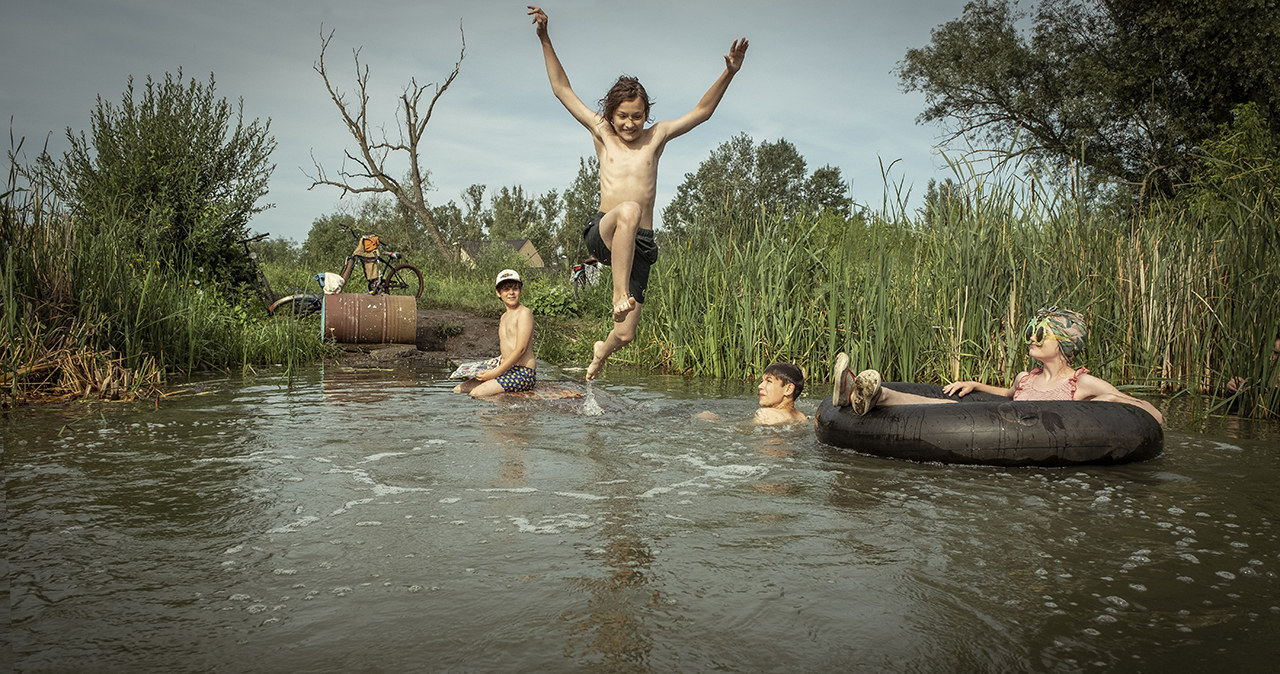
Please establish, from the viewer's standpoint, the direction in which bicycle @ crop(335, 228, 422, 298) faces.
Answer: facing to the left of the viewer

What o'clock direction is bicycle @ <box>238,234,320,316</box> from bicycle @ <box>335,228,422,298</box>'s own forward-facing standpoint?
bicycle @ <box>238,234,320,316</box> is roughly at 11 o'clock from bicycle @ <box>335,228,422,298</box>.
